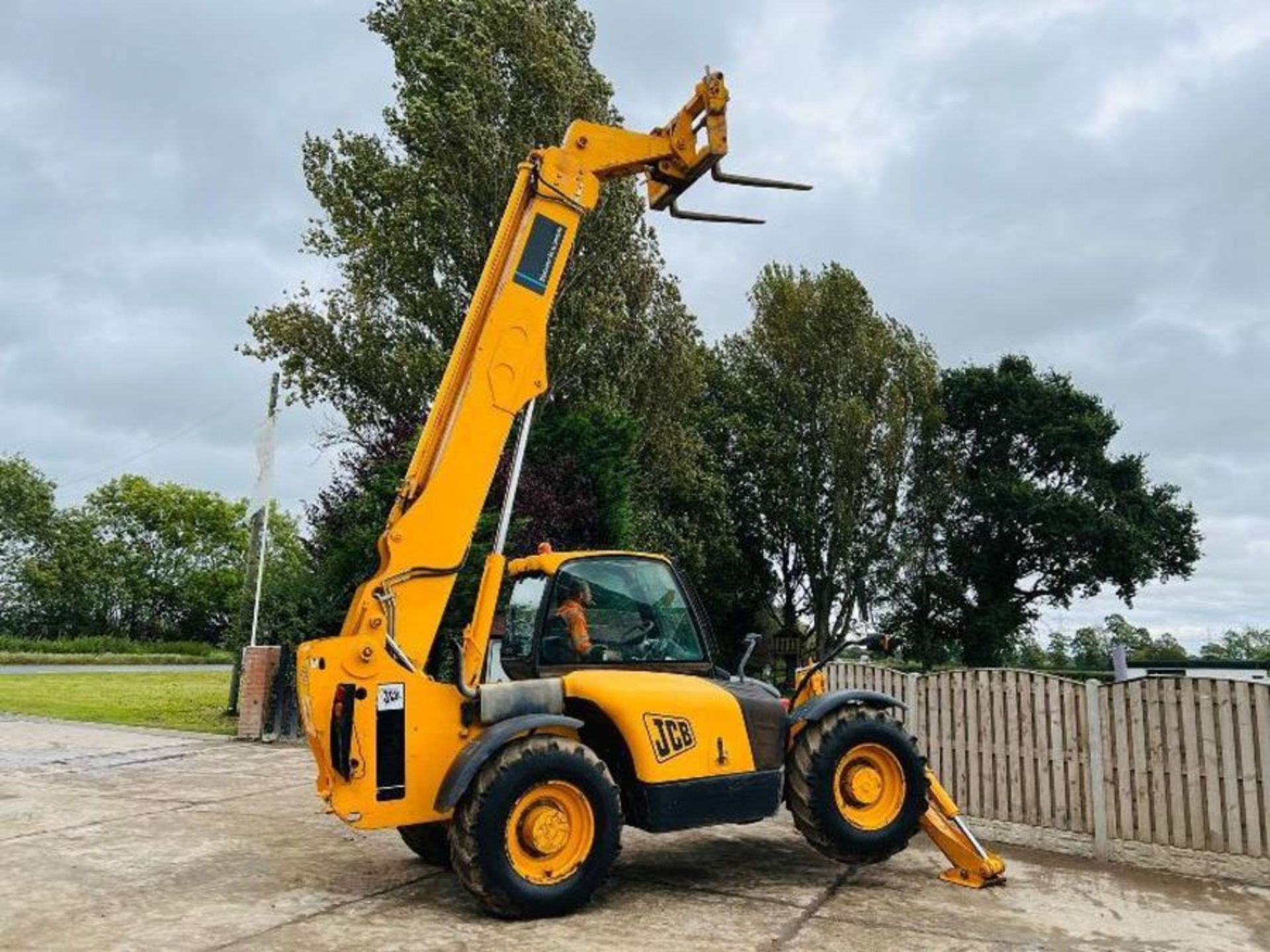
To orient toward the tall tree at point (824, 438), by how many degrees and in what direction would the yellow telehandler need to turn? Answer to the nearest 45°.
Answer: approximately 45° to its left

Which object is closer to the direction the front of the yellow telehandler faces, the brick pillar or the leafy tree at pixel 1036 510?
the leafy tree

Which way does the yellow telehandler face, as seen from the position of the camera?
facing away from the viewer and to the right of the viewer

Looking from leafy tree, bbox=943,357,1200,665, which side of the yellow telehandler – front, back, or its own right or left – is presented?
front

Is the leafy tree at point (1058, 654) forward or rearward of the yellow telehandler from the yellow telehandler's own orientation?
forward

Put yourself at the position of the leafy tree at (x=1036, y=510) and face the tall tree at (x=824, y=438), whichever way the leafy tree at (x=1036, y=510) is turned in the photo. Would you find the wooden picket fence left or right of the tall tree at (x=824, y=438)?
left

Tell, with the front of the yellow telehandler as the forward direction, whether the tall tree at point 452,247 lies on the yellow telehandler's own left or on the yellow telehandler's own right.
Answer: on the yellow telehandler's own left

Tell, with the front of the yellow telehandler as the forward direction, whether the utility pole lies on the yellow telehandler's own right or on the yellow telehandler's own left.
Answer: on the yellow telehandler's own left

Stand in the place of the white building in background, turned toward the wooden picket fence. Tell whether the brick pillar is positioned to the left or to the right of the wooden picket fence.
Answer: right

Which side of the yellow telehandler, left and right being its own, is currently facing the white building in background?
front

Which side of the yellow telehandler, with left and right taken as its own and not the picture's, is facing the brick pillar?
left

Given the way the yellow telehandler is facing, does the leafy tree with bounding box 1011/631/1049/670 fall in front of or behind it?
in front
